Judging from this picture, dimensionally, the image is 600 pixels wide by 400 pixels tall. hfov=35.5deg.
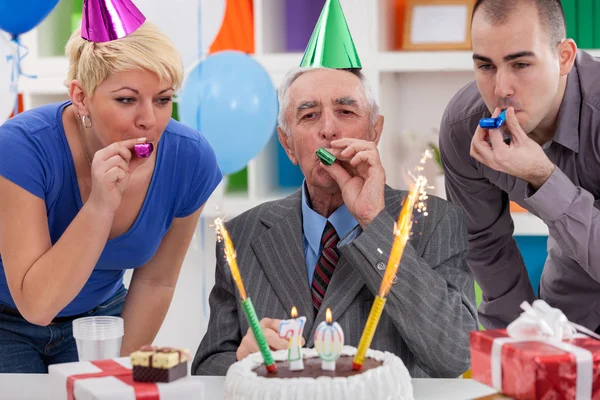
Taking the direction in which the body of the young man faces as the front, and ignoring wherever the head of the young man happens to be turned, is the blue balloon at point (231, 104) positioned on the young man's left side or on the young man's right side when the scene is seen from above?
on the young man's right side

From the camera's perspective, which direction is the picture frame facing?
toward the camera

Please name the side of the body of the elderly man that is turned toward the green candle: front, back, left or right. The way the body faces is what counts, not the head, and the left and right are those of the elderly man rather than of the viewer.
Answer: front

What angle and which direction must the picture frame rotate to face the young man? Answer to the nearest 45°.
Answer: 0° — it already faces them

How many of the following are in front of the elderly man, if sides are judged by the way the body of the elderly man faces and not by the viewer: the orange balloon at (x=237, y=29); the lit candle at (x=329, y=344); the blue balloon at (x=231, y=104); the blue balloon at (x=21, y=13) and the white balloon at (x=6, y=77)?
1

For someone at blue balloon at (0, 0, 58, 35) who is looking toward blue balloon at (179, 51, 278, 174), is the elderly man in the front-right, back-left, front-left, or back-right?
front-right

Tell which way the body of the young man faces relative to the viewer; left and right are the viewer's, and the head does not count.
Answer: facing the viewer and to the left of the viewer

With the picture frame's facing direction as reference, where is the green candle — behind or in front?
in front

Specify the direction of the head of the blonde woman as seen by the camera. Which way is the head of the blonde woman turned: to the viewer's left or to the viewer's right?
to the viewer's right

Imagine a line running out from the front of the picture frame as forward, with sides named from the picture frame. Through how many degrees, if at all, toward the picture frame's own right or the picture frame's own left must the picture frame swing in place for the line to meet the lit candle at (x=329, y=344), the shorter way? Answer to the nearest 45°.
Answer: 0° — it already faces it

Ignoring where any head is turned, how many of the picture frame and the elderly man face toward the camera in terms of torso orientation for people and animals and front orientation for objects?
2

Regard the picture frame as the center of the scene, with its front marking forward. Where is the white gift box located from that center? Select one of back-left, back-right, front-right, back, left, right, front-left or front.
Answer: front

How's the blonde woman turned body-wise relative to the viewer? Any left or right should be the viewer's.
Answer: facing the viewer and to the right of the viewer

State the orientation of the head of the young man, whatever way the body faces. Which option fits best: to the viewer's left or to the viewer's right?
to the viewer's left

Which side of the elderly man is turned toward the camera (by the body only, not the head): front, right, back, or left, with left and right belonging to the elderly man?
front
